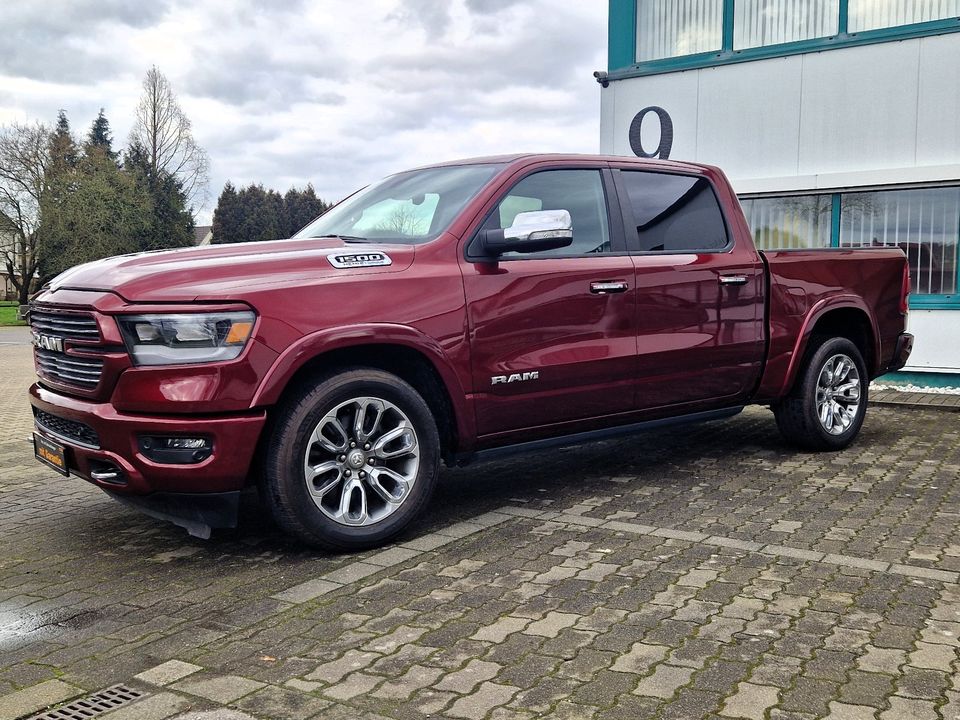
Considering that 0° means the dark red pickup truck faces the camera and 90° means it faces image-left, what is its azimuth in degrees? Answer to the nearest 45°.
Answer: approximately 45°

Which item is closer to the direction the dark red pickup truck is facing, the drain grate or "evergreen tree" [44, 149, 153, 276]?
the drain grate

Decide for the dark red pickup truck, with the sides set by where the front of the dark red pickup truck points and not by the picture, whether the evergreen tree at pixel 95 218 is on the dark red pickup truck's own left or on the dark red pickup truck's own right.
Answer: on the dark red pickup truck's own right

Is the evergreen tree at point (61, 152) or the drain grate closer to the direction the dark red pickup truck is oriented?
the drain grate

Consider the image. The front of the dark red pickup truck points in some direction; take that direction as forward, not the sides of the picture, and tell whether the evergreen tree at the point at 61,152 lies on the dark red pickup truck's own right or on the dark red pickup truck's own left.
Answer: on the dark red pickup truck's own right

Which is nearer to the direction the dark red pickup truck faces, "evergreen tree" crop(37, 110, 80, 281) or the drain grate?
the drain grate

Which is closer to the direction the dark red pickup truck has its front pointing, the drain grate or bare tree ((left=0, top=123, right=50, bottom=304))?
the drain grate
